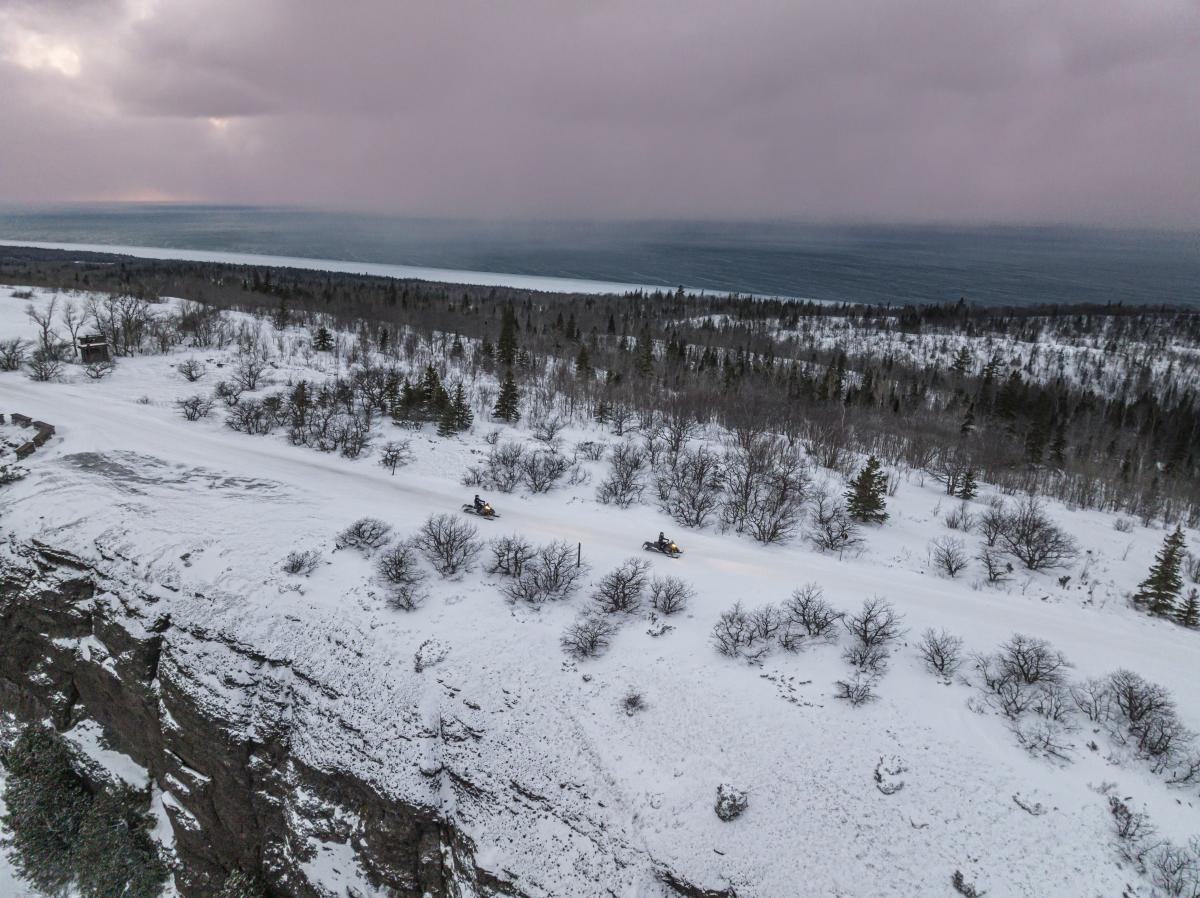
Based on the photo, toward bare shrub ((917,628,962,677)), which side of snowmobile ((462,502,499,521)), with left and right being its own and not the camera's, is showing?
front

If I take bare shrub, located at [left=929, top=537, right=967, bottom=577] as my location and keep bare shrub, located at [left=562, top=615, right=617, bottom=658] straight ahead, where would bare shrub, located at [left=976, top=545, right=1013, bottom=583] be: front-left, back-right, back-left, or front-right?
back-left

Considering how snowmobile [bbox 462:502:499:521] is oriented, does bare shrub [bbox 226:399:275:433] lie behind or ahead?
behind

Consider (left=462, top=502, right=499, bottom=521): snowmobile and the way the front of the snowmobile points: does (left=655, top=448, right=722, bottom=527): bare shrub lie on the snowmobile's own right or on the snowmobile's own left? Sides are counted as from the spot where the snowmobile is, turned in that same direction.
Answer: on the snowmobile's own left

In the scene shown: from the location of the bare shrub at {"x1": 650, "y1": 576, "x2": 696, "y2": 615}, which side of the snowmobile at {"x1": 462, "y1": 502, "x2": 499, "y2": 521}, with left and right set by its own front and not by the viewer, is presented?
front

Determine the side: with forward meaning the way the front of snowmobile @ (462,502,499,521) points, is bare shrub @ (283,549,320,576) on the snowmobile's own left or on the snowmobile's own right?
on the snowmobile's own right

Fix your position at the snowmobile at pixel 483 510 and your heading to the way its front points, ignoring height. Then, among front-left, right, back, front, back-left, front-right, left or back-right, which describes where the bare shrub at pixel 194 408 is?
back

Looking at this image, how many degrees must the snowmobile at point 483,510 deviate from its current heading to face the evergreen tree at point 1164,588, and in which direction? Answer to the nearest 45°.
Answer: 0° — it already faces it

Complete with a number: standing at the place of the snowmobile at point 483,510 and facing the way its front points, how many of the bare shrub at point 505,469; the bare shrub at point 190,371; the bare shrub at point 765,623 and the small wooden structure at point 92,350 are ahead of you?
1

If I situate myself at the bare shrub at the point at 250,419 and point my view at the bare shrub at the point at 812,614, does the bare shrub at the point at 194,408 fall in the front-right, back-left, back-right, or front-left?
back-right

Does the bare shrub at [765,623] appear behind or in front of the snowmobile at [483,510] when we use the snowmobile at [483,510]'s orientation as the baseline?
in front

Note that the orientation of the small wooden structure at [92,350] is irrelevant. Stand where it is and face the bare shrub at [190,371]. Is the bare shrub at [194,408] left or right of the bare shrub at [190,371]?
right

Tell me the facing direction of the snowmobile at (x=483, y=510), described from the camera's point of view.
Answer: facing the viewer and to the right of the viewer

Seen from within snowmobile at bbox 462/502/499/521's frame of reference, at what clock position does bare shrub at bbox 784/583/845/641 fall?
The bare shrub is roughly at 12 o'clock from the snowmobile.

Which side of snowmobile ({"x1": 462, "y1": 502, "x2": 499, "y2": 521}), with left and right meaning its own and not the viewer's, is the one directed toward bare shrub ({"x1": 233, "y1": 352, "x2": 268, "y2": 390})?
back

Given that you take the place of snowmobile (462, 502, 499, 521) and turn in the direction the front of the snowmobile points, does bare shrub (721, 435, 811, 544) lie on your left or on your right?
on your left

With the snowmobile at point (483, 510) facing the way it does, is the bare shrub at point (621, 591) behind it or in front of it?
in front

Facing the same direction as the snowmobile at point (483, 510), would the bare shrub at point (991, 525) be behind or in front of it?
in front

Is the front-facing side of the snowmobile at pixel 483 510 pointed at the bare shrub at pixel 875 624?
yes
